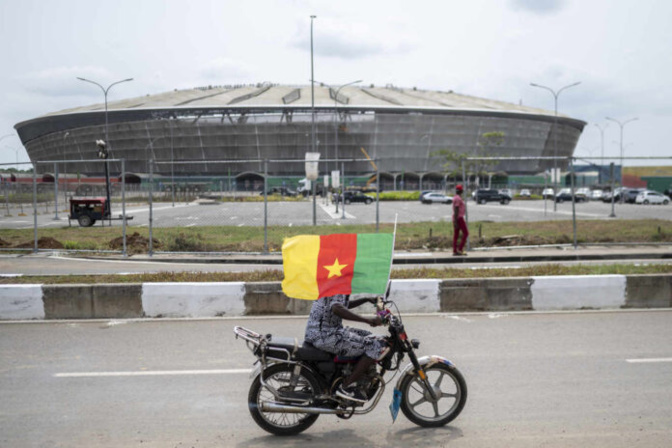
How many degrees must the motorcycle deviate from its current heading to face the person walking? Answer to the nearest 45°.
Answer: approximately 90° to its left

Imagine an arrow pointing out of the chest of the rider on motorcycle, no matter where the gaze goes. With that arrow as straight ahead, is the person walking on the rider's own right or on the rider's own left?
on the rider's own left

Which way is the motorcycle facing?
to the viewer's right

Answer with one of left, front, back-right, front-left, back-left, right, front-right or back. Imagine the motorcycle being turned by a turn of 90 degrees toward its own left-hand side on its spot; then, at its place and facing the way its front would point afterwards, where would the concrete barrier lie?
front

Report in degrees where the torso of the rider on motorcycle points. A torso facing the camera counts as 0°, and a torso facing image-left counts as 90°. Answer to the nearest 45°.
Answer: approximately 270°

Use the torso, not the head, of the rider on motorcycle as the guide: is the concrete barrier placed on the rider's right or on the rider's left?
on the rider's left
